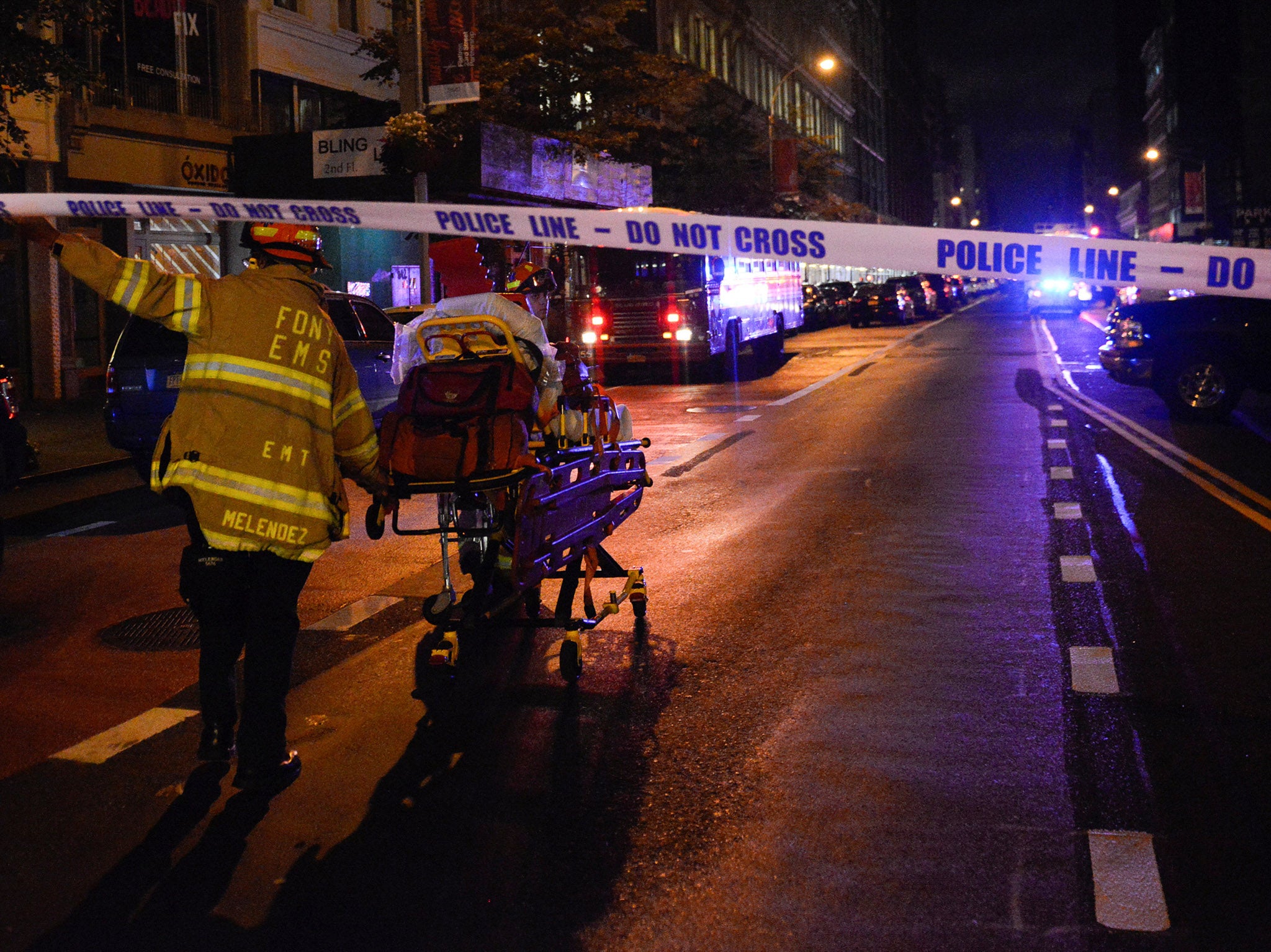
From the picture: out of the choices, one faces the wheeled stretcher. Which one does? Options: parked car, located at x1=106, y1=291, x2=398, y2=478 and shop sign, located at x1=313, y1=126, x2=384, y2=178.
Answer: the shop sign

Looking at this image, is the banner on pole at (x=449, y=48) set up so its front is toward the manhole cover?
yes

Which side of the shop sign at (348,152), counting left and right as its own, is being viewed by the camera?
front

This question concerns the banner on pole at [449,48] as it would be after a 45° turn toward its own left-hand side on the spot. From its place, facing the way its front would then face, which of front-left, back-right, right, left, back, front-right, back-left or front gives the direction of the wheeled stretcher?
front-right

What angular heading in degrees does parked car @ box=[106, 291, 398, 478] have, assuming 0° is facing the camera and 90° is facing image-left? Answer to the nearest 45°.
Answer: approximately 225°

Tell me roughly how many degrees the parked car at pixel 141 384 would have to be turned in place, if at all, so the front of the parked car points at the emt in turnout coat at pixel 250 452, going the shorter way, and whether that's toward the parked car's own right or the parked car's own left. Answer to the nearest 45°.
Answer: approximately 135° to the parked car's own right

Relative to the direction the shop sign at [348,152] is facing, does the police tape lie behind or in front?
in front

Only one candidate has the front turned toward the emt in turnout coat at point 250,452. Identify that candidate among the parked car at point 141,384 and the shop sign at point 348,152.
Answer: the shop sign

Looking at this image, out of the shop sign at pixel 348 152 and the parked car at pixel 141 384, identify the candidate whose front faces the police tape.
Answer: the shop sign

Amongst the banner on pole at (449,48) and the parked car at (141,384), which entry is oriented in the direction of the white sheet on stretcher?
the banner on pole

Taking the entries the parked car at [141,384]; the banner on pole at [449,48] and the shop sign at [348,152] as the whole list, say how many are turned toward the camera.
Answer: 2

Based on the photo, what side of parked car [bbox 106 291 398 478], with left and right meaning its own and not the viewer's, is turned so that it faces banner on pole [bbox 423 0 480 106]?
front

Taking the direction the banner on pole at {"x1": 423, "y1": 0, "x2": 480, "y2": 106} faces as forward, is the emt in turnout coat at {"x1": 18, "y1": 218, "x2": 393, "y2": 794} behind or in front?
in front

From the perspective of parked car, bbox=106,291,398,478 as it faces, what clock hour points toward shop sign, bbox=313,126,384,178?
The shop sign is roughly at 11 o'clock from the parked car.
